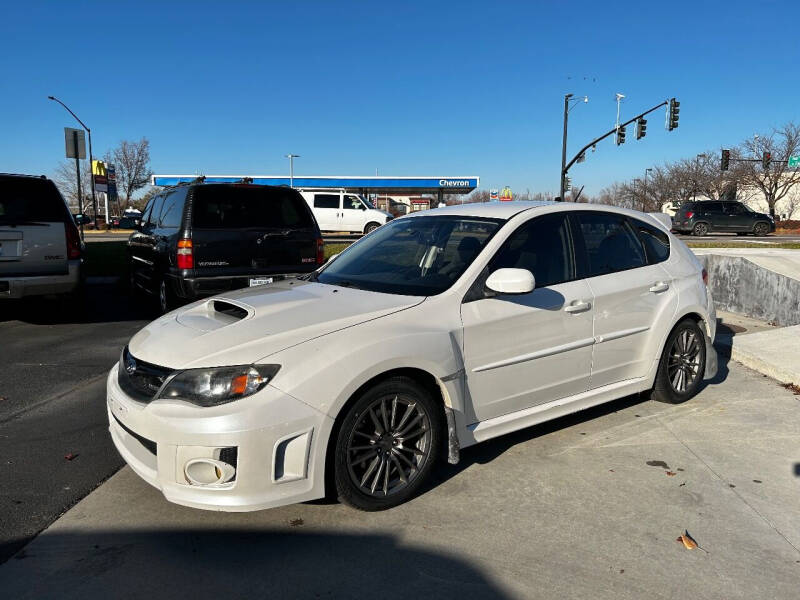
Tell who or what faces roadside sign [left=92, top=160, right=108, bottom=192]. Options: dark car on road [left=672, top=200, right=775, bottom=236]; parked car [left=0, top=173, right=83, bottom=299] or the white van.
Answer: parked car [left=0, top=173, right=83, bottom=299]

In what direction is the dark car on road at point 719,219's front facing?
to the viewer's right

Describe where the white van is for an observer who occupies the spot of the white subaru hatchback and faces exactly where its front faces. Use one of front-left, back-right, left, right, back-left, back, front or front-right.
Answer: back-right

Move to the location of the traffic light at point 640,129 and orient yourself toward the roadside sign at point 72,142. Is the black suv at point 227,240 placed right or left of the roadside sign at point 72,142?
left

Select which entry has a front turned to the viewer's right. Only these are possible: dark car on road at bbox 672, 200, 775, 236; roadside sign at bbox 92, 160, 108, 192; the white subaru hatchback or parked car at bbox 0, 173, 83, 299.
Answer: dark car on road at bbox 672, 200, 775, 236

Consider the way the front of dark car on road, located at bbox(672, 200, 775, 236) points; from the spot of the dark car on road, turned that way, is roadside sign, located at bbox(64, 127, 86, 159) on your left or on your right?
on your right

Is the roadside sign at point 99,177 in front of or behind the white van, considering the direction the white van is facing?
behind

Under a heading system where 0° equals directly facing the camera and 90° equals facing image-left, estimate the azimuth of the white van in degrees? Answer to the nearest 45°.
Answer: approximately 270°

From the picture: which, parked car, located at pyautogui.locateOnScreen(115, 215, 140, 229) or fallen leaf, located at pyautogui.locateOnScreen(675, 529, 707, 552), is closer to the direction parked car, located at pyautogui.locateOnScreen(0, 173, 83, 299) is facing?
the parked car

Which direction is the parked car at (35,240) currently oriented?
away from the camera

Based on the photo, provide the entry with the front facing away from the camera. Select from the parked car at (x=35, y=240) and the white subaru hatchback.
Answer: the parked car

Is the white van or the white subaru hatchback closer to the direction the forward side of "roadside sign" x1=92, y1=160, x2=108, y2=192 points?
the white subaru hatchback

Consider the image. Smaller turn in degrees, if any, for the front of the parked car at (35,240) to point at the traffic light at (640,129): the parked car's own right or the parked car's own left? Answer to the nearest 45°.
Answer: approximately 45° to the parked car's own right
